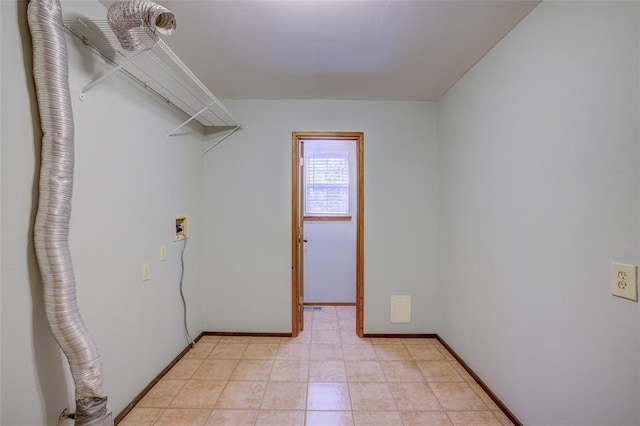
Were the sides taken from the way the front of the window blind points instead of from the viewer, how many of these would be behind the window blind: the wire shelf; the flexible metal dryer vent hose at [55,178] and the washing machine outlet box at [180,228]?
0

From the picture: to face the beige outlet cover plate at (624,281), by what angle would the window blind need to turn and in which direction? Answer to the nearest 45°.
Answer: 0° — it already faces it

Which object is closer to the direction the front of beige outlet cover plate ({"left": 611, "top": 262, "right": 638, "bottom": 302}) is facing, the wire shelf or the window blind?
the wire shelf

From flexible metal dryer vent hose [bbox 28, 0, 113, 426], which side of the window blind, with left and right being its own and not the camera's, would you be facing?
front

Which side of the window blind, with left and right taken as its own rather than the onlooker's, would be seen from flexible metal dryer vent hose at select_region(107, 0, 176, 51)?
front

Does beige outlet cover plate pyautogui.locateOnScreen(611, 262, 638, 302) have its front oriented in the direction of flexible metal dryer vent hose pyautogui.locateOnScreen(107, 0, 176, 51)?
yes

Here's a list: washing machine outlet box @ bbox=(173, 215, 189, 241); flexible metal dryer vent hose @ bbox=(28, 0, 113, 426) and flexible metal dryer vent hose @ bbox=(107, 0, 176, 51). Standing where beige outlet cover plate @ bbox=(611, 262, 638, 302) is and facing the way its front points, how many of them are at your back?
0

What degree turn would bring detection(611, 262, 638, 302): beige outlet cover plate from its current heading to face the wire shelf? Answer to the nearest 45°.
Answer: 0° — it already faces it

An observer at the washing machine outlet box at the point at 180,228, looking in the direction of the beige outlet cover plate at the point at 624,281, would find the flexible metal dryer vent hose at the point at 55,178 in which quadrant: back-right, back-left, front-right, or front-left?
front-right

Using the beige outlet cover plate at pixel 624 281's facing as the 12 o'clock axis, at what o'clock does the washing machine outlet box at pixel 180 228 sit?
The washing machine outlet box is roughly at 1 o'clock from the beige outlet cover plate.

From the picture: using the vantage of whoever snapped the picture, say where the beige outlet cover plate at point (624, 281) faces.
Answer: facing the viewer and to the left of the viewer

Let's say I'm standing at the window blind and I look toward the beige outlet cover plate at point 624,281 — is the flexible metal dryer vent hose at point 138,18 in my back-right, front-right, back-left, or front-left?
front-right

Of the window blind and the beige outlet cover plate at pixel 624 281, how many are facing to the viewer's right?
0

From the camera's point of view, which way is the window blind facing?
toward the camera

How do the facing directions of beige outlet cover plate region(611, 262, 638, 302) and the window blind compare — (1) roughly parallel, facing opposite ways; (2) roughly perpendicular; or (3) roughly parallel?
roughly perpendicular

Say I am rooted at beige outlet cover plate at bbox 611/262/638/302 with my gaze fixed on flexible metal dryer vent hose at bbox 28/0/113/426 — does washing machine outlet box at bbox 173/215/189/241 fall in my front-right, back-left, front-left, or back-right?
front-right

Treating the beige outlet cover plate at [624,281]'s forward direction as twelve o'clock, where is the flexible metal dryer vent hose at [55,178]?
The flexible metal dryer vent hose is roughly at 12 o'clock from the beige outlet cover plate.
